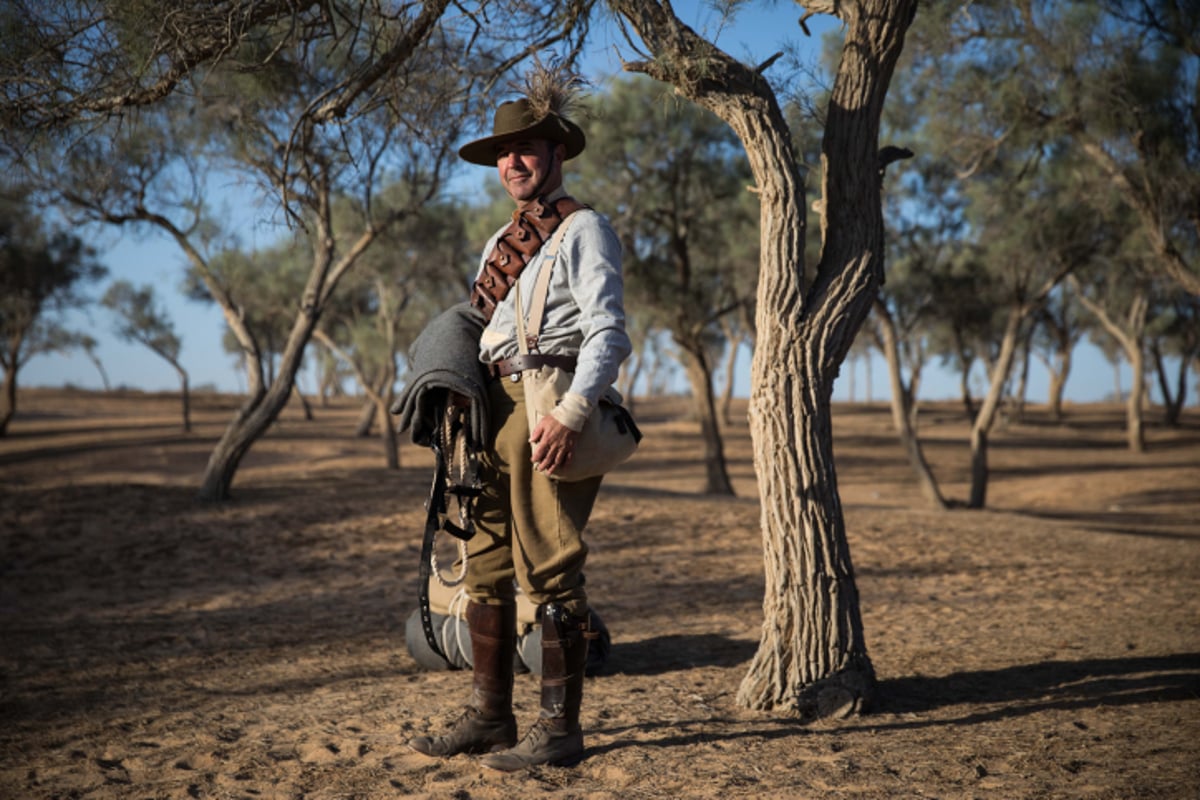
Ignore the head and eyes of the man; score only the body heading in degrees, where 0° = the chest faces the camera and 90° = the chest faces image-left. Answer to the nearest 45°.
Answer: approximately 45°

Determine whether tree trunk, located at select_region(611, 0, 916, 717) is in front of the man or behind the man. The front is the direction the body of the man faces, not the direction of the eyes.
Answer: behind
